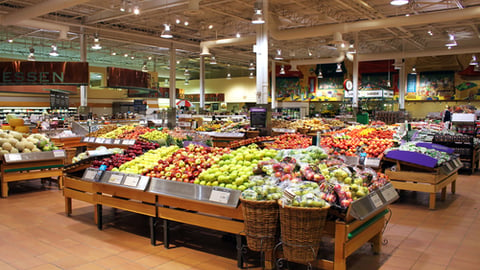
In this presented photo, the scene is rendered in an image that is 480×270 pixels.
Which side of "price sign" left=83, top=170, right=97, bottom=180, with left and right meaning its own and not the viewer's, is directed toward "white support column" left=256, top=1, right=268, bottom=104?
back

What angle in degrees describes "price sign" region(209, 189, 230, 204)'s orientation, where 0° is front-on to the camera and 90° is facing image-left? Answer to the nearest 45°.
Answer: approximately 45°

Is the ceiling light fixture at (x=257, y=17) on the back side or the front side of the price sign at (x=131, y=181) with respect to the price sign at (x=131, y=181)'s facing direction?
on the back side

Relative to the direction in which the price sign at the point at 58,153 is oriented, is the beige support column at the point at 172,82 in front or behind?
behind

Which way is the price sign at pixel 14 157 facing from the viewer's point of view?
toward the camera

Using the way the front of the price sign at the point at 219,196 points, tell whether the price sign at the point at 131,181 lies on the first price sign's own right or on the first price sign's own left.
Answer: on the first price sign's own right

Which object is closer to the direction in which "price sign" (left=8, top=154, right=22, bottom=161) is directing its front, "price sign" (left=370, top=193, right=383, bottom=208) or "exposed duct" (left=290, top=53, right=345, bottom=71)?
the price sign

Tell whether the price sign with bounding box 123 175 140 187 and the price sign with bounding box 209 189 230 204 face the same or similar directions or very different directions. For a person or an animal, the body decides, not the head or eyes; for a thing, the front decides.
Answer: same or similar directions

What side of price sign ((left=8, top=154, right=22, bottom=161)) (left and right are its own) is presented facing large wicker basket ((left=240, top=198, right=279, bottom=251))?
front

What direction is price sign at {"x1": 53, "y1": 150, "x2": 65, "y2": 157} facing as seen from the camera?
toward the camera

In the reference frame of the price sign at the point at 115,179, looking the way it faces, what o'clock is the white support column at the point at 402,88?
The white support column is roughly at 6 o'clock from the price sign.

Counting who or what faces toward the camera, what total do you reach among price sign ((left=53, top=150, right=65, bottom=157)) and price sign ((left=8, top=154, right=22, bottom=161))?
2

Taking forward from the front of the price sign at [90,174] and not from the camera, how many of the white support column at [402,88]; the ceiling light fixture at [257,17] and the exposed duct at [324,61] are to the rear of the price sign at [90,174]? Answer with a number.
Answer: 3

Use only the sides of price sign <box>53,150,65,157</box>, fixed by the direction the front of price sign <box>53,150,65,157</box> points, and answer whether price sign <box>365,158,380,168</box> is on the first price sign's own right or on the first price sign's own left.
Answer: on the first price sign's own left

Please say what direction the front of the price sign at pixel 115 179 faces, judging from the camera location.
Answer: facing the viewer and to the left of the viewer
